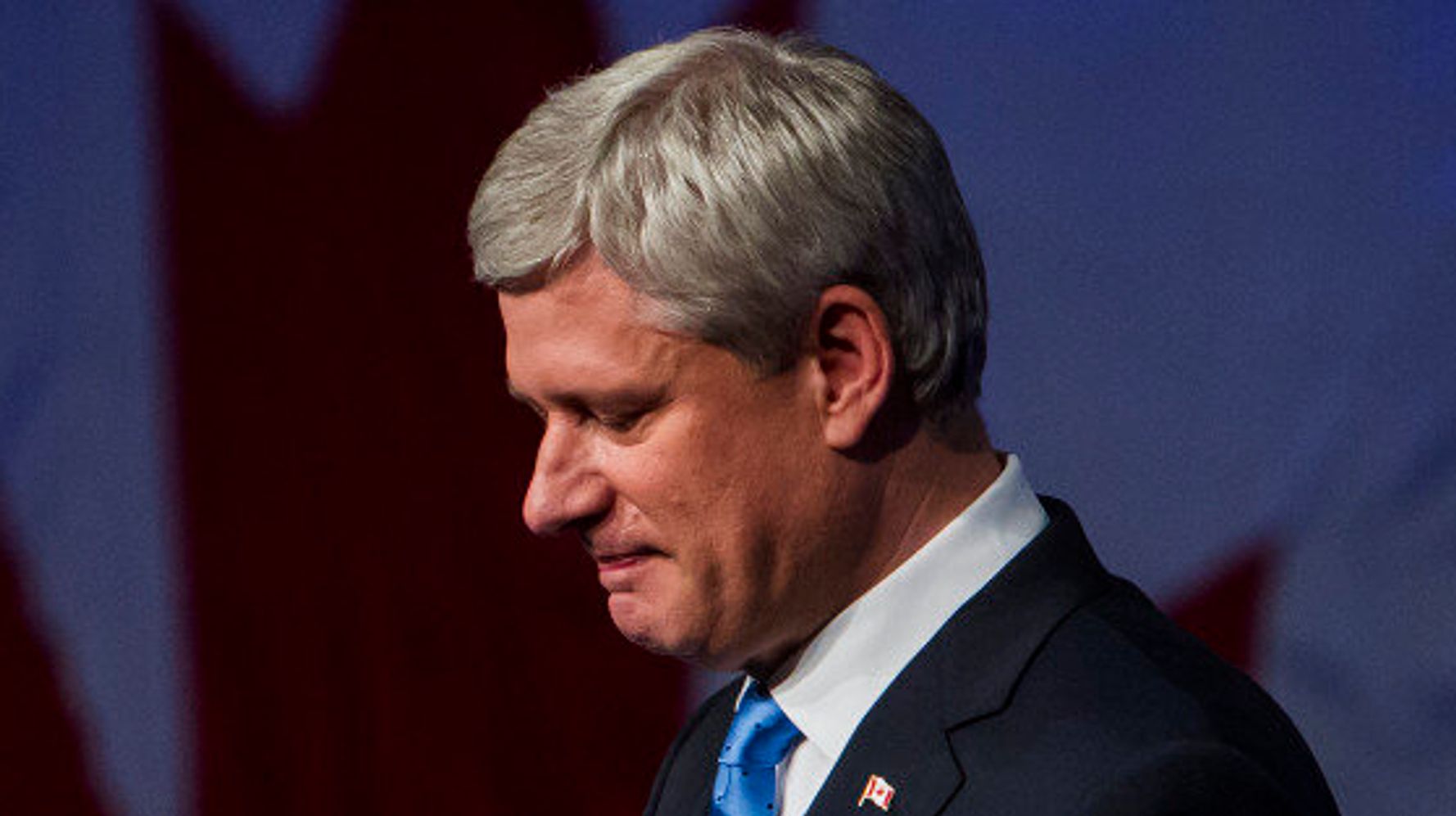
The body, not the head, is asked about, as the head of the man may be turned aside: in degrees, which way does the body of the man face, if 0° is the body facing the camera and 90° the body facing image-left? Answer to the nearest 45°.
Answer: approximately 45°

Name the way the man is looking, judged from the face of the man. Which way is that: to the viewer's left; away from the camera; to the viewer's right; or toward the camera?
to the viewer's left
